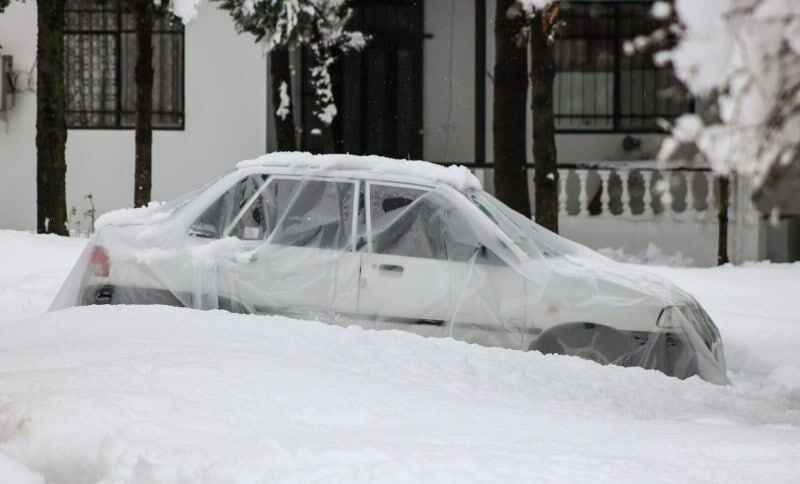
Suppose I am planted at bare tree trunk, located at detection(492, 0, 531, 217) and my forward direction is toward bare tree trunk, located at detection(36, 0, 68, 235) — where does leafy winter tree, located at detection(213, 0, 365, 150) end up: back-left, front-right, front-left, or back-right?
front-right

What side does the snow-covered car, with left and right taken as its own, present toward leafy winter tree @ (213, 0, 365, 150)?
left

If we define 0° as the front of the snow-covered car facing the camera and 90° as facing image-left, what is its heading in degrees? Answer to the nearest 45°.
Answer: approximately 270°

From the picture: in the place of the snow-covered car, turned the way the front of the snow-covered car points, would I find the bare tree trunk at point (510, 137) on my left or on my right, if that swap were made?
on my left

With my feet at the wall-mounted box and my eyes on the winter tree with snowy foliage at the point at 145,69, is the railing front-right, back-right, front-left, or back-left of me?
front-left
